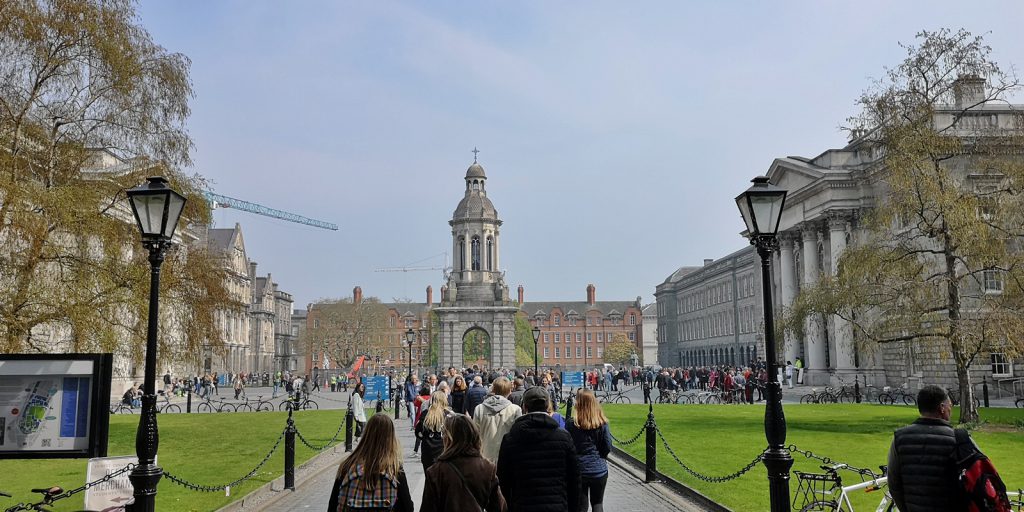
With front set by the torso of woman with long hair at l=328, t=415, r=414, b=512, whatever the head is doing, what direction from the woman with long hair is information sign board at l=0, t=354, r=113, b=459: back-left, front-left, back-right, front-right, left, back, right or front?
front-left

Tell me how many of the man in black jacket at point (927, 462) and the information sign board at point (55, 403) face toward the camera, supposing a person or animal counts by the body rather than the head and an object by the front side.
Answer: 1

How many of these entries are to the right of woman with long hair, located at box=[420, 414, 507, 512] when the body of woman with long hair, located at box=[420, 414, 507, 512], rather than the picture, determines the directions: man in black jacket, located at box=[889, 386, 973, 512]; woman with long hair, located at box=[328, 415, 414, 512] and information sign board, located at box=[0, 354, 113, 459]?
1

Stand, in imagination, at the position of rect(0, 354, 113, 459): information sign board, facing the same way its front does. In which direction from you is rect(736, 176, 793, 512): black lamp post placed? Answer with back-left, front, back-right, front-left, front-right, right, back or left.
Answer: front-left

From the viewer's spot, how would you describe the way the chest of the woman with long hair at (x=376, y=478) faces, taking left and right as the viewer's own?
facing away from the viewer

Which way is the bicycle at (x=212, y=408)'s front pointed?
to the viewer's left

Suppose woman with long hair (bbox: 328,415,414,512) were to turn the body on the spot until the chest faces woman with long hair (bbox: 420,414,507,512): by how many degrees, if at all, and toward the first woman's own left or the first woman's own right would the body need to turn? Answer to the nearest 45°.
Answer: approximately 90° to the first woman's own right

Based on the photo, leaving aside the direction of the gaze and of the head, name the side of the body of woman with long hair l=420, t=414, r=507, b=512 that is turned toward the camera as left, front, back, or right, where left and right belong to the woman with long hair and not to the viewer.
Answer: back

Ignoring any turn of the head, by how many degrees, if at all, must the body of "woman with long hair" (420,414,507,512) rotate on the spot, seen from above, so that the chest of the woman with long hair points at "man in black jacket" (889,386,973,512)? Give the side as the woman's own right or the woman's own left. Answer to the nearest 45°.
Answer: approximately 90° to the woman's own right
